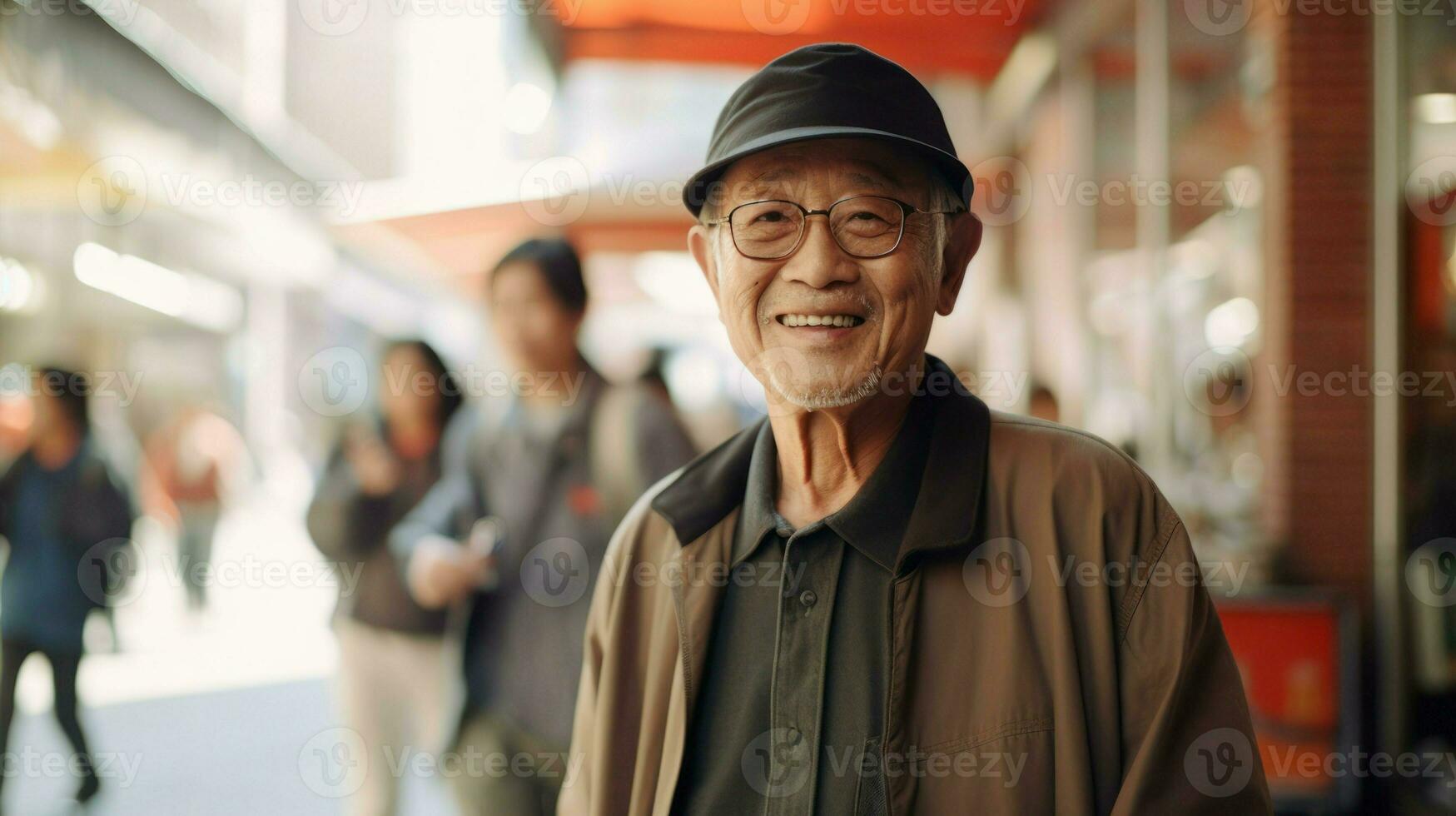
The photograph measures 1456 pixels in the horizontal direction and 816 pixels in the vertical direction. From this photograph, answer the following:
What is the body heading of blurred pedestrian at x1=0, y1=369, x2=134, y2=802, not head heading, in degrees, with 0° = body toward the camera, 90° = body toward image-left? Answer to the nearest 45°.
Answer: approximately 0°

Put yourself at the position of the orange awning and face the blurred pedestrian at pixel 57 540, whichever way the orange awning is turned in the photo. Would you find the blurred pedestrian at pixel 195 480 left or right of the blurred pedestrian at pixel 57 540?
right

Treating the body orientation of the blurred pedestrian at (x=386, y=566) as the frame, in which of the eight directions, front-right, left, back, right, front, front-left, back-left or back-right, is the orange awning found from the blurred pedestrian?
back

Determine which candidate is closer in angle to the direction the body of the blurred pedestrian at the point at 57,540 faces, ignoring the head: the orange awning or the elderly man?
the elderly man

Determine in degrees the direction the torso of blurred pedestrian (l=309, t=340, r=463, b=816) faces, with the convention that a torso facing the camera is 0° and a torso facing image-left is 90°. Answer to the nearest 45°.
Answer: approximately 45°

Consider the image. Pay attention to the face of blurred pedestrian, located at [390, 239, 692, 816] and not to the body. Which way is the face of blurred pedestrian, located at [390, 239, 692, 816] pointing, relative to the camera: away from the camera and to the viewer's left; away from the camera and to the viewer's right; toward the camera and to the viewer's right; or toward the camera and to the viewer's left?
toward the camera and to the viewer's left

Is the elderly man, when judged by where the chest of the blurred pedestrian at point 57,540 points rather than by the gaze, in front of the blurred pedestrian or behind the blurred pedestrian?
in front

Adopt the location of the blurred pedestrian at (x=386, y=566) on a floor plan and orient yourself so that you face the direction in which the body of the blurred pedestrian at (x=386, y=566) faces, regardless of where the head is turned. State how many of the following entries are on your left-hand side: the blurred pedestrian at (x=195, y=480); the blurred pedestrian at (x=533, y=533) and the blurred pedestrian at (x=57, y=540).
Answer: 1

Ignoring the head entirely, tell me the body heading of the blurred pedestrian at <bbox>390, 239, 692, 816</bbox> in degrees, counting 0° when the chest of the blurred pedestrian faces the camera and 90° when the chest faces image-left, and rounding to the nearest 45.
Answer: approximately 45°

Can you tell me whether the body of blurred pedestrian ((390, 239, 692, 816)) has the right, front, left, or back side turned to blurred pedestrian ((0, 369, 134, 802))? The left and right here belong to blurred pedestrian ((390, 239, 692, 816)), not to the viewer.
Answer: right
